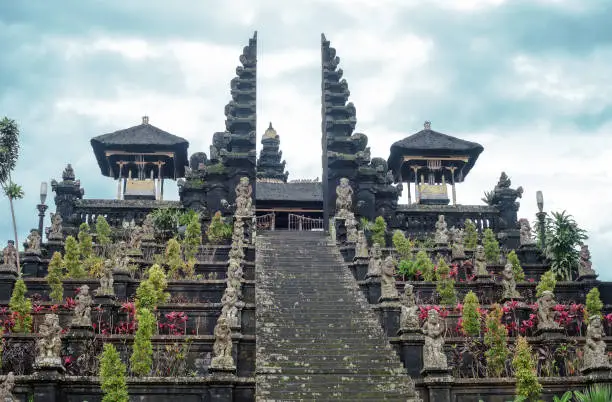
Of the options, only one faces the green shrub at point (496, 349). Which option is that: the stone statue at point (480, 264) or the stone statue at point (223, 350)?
the stone statue at point (480, 264)

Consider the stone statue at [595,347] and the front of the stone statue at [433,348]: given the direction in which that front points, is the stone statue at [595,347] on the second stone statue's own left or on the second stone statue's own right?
on the second stone statue's own left

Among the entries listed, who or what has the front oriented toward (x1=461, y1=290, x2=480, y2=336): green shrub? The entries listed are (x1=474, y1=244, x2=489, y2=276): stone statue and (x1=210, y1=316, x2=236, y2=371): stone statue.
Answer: (x1=474, y1=244, x2=489, y2=276): stone statue

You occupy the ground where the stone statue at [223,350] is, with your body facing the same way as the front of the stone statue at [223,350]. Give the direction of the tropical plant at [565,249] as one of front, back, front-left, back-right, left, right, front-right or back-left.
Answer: back-left

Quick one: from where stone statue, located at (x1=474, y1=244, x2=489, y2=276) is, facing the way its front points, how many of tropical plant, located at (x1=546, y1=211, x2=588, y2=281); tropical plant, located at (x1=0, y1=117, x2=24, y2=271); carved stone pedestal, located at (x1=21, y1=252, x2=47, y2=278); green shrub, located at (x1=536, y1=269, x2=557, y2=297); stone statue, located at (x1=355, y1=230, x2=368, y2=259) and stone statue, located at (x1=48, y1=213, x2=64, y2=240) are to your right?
4

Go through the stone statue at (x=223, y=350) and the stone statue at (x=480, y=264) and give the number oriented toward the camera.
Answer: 2

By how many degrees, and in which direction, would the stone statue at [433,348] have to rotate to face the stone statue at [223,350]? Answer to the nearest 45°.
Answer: approximately 90° to its right

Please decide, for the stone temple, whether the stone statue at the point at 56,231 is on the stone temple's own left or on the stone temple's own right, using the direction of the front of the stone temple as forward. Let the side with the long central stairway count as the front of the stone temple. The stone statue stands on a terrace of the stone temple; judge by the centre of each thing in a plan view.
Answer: on the stone temple's own right
